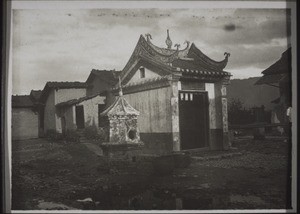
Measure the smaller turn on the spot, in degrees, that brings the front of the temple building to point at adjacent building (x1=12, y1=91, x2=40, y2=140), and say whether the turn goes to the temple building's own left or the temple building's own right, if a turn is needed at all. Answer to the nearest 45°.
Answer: approximately 135° to the temple building's own right

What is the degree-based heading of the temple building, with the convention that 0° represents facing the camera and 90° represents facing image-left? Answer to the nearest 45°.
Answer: approximately 315°

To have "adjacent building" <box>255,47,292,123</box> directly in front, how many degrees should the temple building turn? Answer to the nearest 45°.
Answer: approximately 45° to its left
